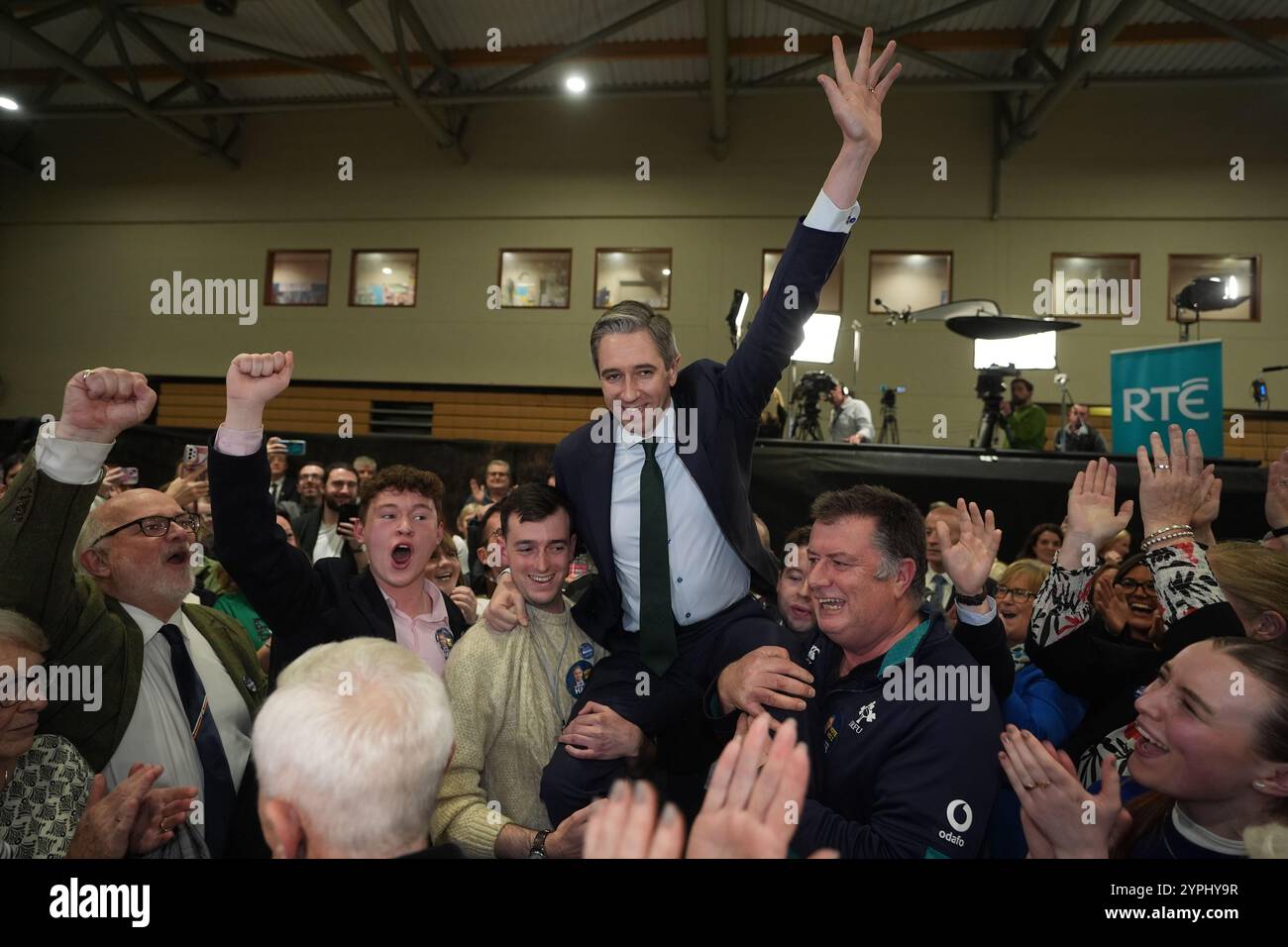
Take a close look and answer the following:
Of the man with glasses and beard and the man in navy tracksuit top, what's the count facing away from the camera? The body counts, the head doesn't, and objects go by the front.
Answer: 0

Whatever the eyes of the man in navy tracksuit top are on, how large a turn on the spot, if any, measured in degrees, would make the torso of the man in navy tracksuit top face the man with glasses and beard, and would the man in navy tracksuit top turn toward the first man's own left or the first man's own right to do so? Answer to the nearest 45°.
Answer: approximately 45° to the first man's own right

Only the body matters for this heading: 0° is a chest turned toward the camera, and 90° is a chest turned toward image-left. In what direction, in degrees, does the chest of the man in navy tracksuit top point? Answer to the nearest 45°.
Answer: approximately 45°

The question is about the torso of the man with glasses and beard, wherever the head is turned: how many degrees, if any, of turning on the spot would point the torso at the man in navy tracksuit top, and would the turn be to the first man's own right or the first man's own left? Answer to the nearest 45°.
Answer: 0° — they already face them

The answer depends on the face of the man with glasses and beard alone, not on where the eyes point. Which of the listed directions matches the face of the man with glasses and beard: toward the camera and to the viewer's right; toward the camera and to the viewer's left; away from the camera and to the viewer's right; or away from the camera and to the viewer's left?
toward the camera and to the viewer's right

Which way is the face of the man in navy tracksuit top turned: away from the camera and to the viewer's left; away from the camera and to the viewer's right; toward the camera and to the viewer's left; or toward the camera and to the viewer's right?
toward the camera and to the viewer's left
